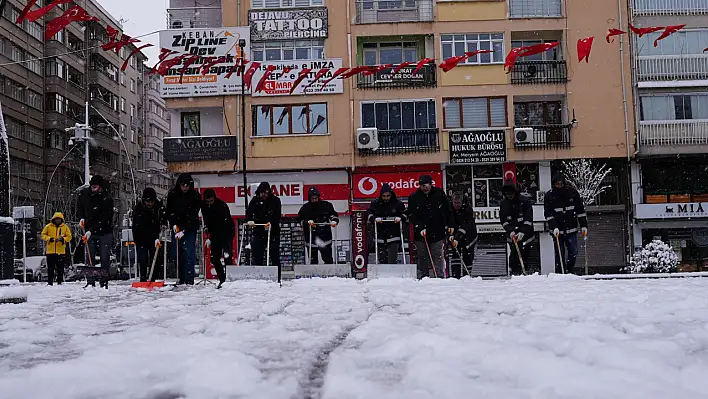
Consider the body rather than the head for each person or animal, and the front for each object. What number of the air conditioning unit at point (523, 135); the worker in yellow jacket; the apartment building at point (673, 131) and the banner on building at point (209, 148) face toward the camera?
4

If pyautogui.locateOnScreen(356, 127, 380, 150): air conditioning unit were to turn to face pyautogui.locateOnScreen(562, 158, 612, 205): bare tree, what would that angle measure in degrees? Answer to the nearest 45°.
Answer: approximately 90° to its left

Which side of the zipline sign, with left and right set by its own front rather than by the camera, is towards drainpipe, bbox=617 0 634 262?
left

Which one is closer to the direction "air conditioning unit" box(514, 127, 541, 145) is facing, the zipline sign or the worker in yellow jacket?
the worker in yellow jacket

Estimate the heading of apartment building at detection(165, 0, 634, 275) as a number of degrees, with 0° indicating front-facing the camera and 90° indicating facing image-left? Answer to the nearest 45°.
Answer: approximately 0°

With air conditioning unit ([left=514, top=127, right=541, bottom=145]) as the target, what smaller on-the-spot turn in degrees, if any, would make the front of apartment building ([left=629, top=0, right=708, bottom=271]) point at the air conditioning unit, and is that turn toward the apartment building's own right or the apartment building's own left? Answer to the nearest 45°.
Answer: approximately 45° to the apartment building's own right

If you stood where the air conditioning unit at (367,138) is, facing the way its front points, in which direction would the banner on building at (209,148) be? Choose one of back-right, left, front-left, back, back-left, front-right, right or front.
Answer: right

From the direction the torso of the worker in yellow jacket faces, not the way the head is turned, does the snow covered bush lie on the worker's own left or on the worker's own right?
on the worker's own left

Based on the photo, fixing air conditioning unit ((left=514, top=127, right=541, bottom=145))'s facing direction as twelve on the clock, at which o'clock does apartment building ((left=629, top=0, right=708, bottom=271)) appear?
The apartment building is roughly at 8 o'clock from the air conditioning unit.

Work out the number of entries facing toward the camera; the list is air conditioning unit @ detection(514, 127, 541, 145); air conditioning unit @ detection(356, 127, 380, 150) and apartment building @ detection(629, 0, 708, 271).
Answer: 3

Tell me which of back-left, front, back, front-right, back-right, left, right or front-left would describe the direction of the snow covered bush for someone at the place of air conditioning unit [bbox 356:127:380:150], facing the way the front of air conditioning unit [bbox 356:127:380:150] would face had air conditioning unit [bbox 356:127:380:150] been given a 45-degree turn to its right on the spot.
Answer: back-left

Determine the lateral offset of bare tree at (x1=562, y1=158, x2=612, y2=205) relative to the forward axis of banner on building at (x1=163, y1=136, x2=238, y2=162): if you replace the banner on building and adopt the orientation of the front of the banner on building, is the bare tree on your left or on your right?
on your left

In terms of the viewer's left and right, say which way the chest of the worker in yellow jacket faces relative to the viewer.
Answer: facing the viewer

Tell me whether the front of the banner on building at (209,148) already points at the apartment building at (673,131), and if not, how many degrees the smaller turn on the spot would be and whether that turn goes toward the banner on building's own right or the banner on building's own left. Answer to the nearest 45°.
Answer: approximately 90° to the banner on building's own left

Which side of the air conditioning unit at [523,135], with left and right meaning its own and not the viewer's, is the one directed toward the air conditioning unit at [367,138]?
right

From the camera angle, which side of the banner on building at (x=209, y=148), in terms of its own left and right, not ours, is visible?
front
